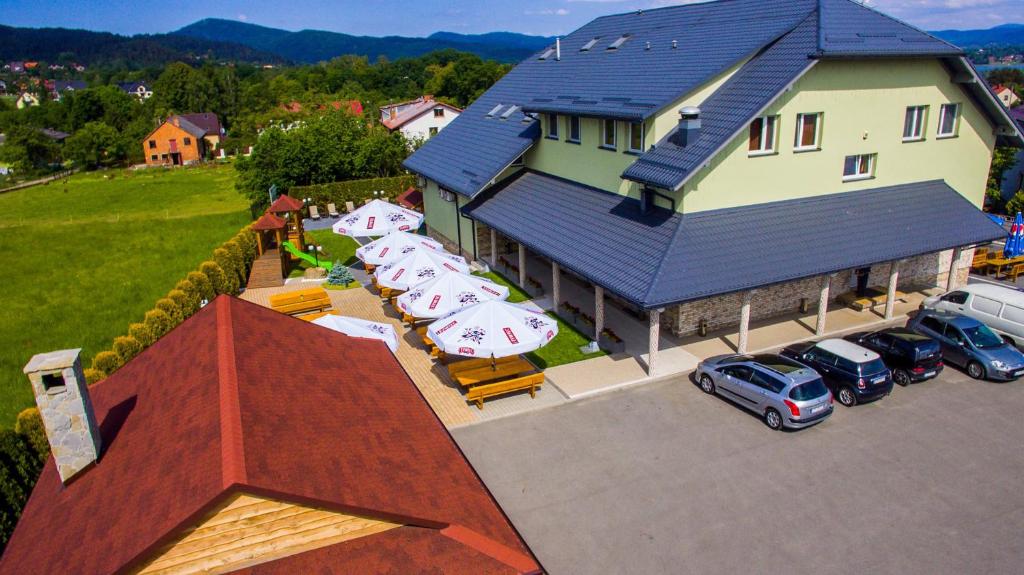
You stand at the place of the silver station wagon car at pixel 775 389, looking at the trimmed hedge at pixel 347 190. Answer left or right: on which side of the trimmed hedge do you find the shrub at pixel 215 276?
left

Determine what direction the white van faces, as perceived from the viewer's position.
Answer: facing away from the viewer and to the left of the viewer

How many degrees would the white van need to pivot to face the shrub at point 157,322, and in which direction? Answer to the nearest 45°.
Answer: approximately 90° to its left

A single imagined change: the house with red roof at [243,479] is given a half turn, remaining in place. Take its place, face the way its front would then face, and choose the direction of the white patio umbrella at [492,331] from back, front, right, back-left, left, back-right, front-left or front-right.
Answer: front-right

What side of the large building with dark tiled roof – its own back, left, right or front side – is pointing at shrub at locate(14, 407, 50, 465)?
right

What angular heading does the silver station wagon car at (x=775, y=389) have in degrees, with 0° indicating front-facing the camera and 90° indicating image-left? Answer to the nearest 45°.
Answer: approximately 135°

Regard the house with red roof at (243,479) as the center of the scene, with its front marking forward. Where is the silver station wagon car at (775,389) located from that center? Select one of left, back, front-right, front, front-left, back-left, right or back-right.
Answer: left

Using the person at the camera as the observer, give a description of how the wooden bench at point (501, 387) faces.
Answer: facing away from the viewer and to the left of the viewer

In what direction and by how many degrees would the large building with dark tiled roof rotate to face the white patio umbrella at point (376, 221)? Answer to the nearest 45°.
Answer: approximately 135° to its right

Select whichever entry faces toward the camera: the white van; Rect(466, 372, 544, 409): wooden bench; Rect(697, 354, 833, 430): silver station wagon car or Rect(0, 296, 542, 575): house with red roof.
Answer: the house with red roof

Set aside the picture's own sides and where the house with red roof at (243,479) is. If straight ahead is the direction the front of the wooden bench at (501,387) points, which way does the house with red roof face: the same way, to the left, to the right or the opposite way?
the opposite way
